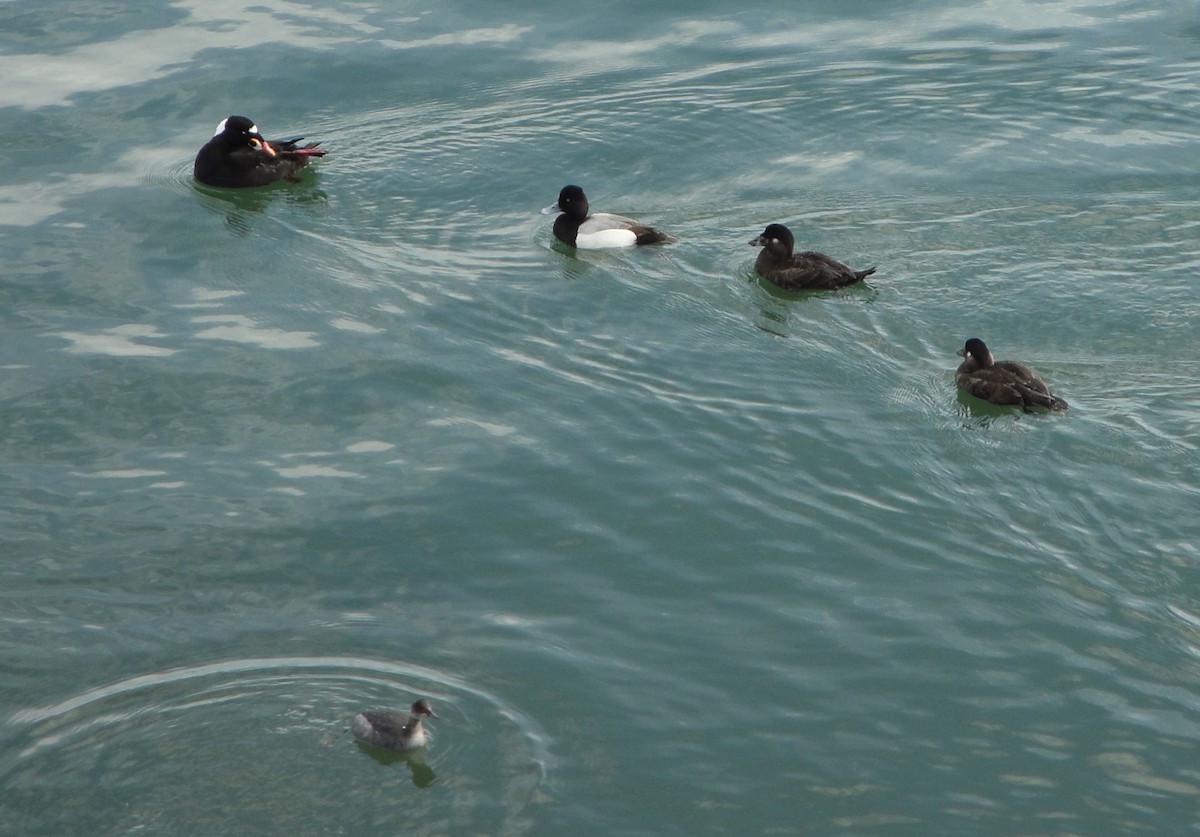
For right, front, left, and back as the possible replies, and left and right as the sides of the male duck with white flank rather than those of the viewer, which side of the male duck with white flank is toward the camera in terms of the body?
left

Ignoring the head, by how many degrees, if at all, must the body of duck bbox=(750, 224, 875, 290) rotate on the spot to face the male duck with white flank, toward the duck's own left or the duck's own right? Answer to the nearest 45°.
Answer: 0° — it already faces it

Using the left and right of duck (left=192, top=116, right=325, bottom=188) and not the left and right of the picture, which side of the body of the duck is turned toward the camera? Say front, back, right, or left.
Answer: left

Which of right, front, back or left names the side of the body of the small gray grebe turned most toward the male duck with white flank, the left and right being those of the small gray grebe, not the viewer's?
left

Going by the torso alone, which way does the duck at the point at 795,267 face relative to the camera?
to the viewer's left

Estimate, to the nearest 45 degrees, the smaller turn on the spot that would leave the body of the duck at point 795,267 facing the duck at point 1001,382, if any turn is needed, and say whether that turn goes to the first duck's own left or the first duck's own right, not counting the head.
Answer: approximately 135° to the first duck's own left

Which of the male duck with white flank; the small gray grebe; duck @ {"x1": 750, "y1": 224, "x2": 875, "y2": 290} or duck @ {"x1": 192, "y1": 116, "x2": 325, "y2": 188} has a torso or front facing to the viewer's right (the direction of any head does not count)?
the small gray grebe

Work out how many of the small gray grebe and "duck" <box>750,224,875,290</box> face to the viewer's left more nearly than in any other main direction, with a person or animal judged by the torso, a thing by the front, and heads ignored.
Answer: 1

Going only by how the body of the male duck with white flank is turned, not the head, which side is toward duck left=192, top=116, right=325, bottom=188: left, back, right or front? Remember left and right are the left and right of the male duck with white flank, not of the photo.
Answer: front

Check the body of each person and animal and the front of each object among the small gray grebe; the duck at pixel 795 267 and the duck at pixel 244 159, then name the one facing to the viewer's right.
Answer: the small gray grebe

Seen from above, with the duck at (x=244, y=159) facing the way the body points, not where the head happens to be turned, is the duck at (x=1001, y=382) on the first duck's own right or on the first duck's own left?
on the first duck's own left

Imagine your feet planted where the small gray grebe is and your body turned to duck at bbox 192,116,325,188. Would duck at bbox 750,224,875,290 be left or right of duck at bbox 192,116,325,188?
right

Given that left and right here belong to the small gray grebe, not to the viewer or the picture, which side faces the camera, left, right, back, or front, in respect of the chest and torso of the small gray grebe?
right

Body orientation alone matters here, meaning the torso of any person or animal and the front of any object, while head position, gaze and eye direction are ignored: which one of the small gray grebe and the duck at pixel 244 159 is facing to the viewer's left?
the duck

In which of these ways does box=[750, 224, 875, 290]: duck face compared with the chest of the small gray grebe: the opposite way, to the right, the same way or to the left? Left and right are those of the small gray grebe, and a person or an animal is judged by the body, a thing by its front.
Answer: the opposite way
